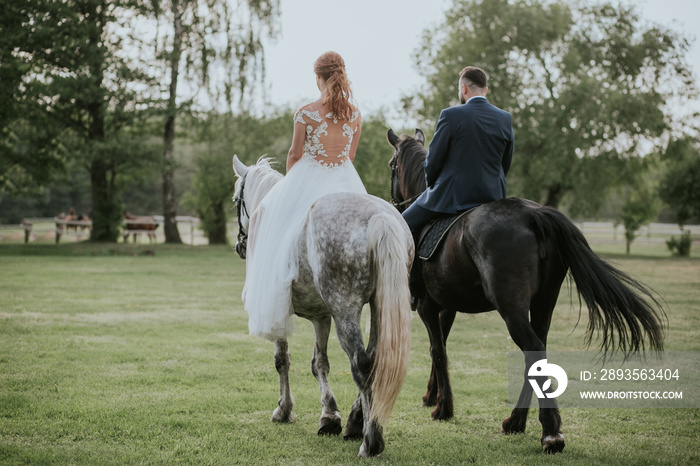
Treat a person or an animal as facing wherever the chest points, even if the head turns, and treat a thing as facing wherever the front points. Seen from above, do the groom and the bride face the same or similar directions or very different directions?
same or similar directions

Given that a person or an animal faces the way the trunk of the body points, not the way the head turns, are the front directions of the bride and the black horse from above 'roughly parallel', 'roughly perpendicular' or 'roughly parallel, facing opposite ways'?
roughly parallel

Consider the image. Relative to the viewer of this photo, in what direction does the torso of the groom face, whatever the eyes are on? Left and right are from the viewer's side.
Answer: facing away from the viewer and to the left of the viewer

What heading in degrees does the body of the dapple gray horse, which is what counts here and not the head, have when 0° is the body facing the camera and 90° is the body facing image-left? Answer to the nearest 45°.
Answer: approximately 135°

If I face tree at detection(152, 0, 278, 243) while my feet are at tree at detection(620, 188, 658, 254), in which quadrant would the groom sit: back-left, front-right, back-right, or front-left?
front-left

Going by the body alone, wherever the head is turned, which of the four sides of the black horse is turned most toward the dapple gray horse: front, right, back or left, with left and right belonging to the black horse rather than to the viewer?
left

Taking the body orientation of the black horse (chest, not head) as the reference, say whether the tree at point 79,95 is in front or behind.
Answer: in front

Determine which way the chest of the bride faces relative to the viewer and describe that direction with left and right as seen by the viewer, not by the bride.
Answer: facing away from the viewer and to the left of the viewer

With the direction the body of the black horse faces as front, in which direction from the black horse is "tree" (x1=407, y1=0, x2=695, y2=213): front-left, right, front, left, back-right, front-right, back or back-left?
front-right

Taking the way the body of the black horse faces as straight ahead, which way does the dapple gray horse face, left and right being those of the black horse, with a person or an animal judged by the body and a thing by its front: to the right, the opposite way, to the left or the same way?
the same way

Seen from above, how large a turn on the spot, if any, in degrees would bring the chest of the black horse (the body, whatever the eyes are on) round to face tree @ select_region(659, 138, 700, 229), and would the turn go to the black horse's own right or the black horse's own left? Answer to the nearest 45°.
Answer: approximately 45° to the black horse's own right

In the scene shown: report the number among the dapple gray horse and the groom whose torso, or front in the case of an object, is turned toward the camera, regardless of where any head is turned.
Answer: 0

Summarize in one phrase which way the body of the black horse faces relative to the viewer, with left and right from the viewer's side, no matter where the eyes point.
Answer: facing away from the viewer and to the left of the viewer

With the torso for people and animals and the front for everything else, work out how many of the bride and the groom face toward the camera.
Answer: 0
